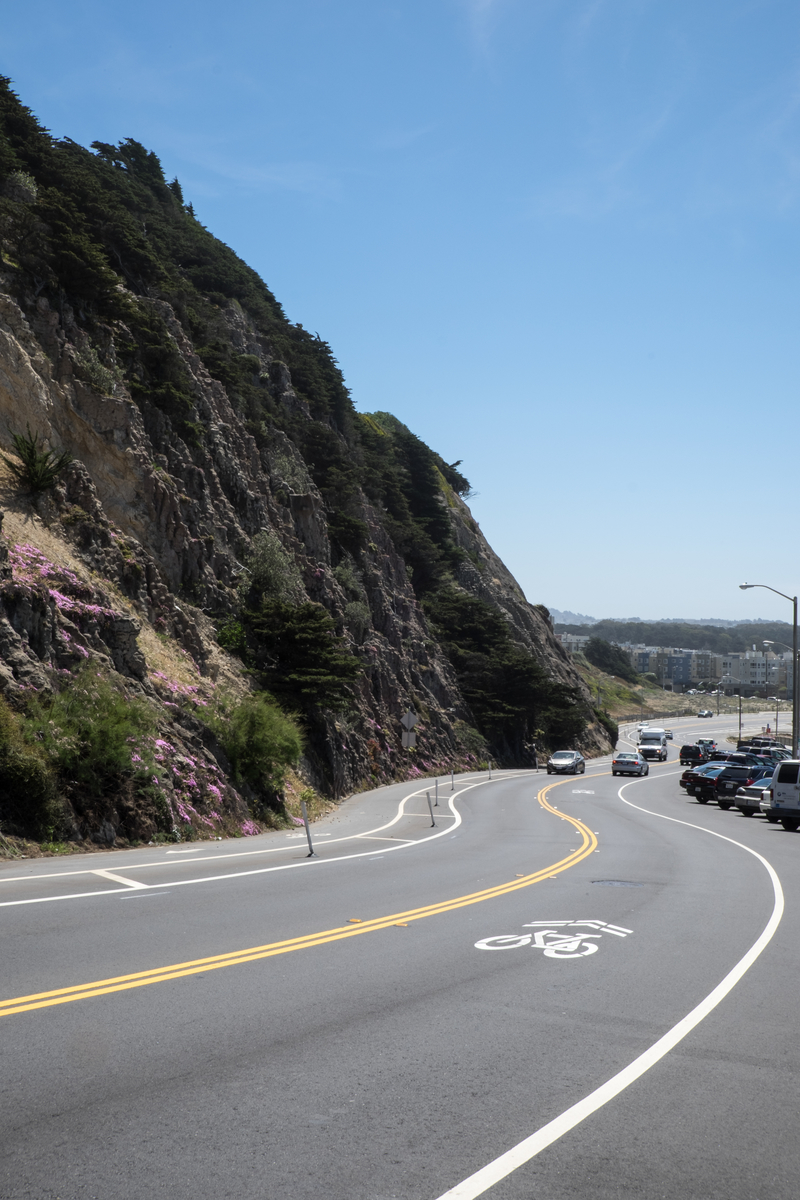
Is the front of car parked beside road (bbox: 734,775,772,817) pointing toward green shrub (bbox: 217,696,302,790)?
no

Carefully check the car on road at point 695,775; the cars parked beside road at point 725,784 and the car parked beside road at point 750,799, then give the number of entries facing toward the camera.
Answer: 0

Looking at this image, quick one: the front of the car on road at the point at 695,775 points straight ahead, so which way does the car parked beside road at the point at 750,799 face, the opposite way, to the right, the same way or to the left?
the same way

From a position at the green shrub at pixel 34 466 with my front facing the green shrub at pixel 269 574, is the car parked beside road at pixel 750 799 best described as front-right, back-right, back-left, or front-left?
front-right

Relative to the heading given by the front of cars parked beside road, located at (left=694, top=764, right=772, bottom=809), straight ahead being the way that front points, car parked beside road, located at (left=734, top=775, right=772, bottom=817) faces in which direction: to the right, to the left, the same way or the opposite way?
the same way

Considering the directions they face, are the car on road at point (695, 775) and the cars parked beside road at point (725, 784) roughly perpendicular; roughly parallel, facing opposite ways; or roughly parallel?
roughly parallel

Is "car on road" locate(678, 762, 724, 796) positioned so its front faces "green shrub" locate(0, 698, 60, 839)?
no

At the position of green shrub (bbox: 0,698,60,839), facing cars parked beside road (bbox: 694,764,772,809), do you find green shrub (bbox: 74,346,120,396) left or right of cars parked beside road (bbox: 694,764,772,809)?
left
